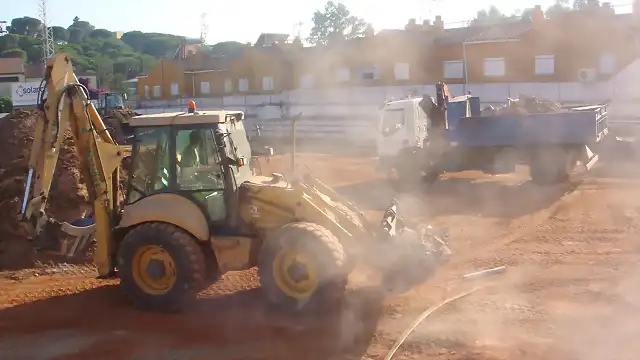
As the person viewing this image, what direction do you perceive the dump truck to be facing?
facing to the left of the viewer

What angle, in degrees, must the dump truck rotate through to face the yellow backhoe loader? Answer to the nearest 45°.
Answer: approximately 90° to its left

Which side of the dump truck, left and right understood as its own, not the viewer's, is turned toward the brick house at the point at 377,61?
right

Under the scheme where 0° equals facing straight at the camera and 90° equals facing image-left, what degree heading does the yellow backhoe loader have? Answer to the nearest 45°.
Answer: approximately 270°

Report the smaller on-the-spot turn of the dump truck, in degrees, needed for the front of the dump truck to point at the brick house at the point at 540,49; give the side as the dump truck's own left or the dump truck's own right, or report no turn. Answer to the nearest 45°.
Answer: approximately 90° to the dump truck's own right

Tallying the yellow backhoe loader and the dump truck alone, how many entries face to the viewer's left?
1

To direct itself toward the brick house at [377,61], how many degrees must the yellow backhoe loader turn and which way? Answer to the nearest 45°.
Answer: approximately 90° to its left

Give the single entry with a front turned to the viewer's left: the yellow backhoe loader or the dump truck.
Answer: the dump truck

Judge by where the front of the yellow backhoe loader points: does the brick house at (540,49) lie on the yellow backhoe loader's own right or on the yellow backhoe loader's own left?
on the yellow backhoe loader's own left

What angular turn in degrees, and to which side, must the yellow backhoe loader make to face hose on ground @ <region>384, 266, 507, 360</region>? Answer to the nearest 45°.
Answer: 0° — it already faces it

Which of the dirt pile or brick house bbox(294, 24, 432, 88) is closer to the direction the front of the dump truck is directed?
the dirt pile

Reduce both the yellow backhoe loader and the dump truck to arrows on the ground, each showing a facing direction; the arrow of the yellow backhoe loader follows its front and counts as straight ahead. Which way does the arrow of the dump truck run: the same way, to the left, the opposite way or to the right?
the opposite way

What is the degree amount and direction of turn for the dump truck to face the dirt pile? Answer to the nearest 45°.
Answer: approximately 45° to its left
